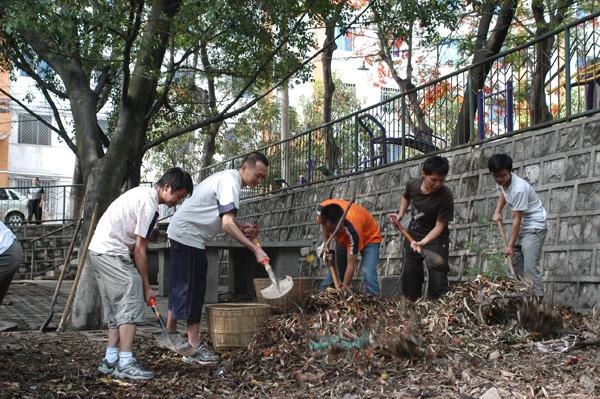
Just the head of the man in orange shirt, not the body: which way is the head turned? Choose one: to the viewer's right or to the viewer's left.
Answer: to the viewer's left

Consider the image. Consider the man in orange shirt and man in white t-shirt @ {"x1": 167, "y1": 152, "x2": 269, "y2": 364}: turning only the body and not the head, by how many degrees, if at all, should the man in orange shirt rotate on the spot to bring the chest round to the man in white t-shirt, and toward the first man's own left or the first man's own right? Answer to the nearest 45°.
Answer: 0° — they already face them

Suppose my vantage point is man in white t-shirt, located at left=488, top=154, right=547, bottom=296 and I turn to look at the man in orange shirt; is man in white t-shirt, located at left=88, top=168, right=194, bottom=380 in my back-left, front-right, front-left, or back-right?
front-left

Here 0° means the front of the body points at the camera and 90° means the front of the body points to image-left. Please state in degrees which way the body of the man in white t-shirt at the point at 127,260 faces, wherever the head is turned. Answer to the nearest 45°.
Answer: approximately 270°

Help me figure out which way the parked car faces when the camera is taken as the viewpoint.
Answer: facing to the left of the viewer

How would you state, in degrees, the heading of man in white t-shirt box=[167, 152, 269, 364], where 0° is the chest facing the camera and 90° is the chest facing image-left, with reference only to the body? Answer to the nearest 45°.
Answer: approximately 270°

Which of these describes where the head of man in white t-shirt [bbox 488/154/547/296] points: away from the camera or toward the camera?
toward the camera

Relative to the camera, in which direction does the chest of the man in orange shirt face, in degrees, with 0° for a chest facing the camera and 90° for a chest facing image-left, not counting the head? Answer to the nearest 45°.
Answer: approximately 45°

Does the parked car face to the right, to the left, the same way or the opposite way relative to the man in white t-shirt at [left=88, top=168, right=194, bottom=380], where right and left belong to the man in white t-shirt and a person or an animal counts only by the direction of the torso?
the opposite way

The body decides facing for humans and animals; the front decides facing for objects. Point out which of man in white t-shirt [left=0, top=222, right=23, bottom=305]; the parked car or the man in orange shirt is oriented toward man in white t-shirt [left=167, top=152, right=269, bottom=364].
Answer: the man in orange shirt

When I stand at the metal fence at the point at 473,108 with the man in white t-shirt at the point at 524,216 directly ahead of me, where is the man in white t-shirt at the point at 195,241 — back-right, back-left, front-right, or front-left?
front-right

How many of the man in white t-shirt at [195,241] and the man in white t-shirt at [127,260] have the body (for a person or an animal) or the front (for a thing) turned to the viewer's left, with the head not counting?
0

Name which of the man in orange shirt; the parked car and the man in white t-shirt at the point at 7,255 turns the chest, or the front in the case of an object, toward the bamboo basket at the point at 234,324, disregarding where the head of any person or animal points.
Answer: the man in orange shirt
